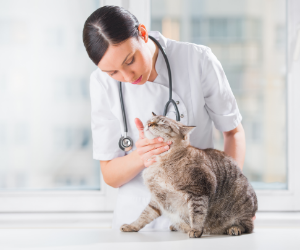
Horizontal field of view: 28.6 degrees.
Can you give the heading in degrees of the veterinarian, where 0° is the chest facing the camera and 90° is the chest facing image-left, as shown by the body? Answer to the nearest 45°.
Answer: approximately 0°
